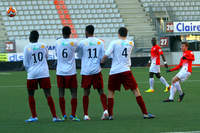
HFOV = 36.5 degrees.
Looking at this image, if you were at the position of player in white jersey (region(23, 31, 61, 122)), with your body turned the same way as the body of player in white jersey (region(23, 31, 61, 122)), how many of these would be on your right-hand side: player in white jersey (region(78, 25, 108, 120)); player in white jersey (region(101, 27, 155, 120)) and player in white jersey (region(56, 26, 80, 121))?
3

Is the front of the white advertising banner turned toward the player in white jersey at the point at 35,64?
yes

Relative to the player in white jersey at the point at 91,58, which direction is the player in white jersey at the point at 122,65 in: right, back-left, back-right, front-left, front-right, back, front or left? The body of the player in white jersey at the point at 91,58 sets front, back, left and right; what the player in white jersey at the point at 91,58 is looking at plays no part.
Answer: right

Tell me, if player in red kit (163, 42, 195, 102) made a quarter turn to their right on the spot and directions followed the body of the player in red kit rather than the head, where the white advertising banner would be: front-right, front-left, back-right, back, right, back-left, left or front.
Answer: front-right

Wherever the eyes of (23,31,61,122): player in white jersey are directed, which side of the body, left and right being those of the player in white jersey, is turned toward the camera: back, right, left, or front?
back

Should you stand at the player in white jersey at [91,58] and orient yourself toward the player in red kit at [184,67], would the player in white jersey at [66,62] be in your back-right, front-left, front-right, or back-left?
back-left

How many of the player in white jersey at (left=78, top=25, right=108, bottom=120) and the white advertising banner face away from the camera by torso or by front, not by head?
1

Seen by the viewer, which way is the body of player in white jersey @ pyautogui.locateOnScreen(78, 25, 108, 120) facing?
away from the camera

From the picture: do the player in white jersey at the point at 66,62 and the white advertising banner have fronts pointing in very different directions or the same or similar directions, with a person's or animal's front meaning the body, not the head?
very different directions

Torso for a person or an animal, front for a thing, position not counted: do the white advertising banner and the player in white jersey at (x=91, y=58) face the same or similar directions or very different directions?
very different directions

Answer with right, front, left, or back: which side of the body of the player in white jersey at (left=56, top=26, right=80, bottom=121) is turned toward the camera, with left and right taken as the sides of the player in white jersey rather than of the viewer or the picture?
back

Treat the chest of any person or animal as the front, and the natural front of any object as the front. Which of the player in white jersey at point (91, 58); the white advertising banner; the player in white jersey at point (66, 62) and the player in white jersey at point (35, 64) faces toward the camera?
the white advertising banner

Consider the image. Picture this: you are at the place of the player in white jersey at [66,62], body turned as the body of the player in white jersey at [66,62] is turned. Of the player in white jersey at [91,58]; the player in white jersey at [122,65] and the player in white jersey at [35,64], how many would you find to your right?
2

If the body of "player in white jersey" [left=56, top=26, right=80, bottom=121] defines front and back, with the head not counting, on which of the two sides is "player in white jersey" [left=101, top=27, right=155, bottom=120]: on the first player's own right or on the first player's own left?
on the first player's own right
